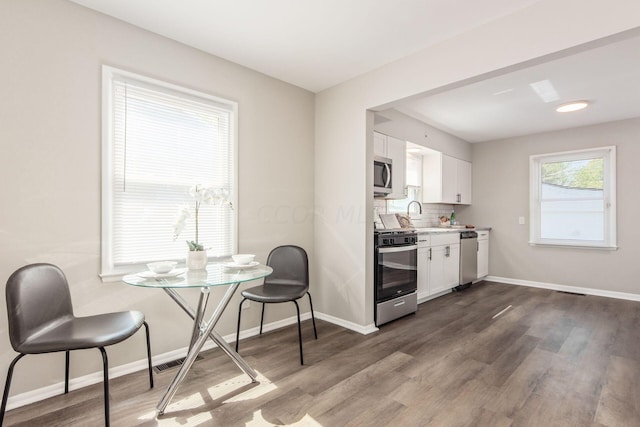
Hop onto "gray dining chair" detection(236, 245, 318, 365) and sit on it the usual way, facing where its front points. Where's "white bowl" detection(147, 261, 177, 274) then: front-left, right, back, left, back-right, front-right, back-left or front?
front

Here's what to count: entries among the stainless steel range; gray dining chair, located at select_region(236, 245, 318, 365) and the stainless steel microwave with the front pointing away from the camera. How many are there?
0

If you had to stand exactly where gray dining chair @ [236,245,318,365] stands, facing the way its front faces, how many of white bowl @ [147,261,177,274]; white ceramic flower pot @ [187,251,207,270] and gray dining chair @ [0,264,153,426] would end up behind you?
0

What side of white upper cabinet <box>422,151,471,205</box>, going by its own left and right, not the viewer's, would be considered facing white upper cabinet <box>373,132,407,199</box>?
right

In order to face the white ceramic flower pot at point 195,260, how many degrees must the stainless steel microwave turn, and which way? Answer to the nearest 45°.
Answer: approximately 90° to its right

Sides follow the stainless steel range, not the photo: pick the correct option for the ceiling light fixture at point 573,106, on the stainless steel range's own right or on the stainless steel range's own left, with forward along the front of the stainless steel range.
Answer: on the stainless steel range's own left

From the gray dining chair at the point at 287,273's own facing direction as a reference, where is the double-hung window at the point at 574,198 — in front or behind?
behind

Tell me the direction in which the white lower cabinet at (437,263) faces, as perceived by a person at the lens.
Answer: facing the viewer and to the right of the viewer

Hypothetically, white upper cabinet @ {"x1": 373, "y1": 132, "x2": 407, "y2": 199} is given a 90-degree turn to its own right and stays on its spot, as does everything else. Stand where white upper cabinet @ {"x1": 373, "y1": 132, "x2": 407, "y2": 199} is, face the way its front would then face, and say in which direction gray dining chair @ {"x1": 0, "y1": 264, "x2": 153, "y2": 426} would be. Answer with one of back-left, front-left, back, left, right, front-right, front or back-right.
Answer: front

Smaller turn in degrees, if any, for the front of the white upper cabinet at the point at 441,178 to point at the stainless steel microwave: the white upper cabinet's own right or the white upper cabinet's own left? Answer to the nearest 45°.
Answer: approximately 45° to the white upper cabinet's own right

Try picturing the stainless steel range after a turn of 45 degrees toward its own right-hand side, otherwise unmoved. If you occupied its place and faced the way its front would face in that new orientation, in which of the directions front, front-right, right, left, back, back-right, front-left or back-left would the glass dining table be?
front-right

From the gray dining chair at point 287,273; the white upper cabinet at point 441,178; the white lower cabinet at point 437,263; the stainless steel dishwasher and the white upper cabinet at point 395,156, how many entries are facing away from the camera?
0

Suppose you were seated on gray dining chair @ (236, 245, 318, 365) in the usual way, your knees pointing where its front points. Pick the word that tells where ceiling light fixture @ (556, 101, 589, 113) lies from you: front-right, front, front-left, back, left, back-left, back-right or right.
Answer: back-left
